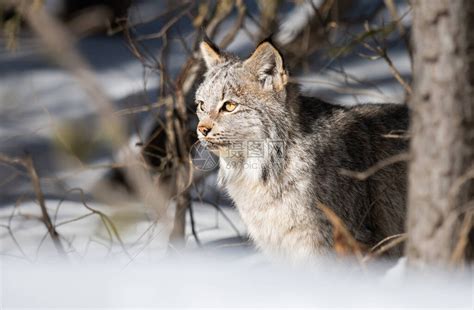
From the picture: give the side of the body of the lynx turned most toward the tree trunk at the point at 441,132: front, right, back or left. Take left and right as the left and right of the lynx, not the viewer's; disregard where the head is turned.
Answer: left

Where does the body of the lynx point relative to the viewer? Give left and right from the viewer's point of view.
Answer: facing the viewer and to the left of the viewer
